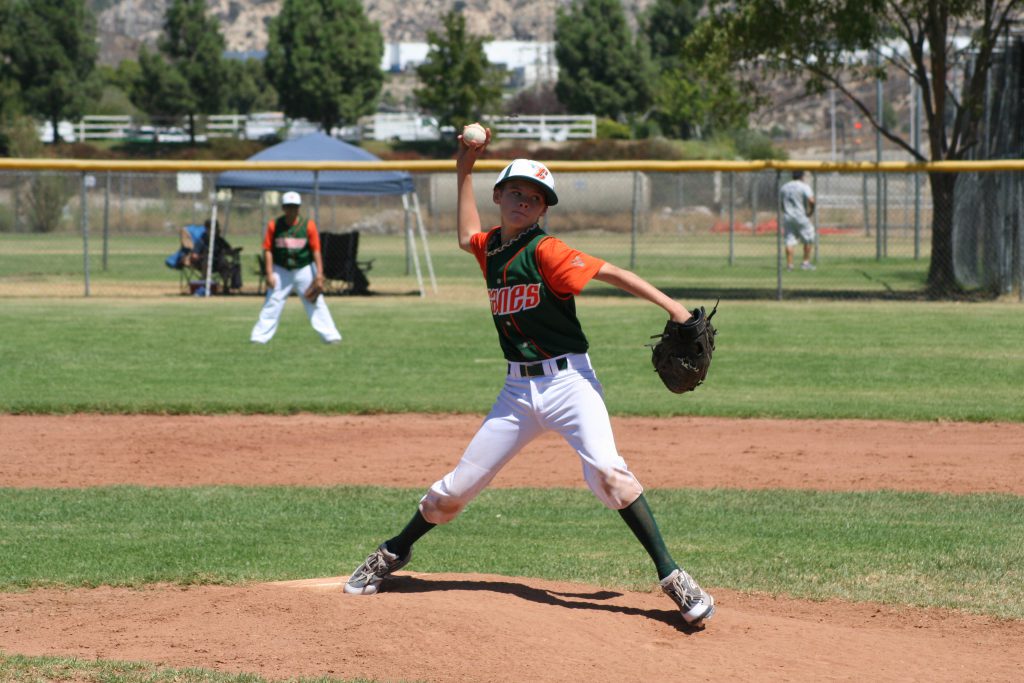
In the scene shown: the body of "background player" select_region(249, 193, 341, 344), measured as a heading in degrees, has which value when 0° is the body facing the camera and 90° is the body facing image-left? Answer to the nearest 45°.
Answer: approximately 0°

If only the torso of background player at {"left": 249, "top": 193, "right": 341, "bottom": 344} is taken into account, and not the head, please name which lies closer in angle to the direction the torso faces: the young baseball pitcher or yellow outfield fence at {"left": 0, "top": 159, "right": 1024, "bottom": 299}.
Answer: the young baseball pitcher

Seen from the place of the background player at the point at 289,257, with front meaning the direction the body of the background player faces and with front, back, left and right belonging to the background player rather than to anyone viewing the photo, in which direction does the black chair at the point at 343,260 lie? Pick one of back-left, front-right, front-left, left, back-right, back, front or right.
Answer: back

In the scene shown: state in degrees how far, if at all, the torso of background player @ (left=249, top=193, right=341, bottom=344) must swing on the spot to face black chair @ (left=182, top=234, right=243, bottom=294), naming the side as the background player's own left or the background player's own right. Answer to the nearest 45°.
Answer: approximately 180°

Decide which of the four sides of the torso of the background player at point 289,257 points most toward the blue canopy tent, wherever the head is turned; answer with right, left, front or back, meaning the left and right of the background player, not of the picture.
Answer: back
